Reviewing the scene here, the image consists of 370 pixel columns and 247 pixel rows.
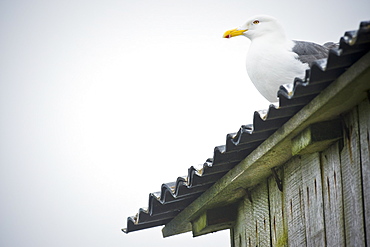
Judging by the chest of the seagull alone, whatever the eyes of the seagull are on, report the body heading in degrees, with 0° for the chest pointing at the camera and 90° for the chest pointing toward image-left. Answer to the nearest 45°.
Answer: approximately 45°
